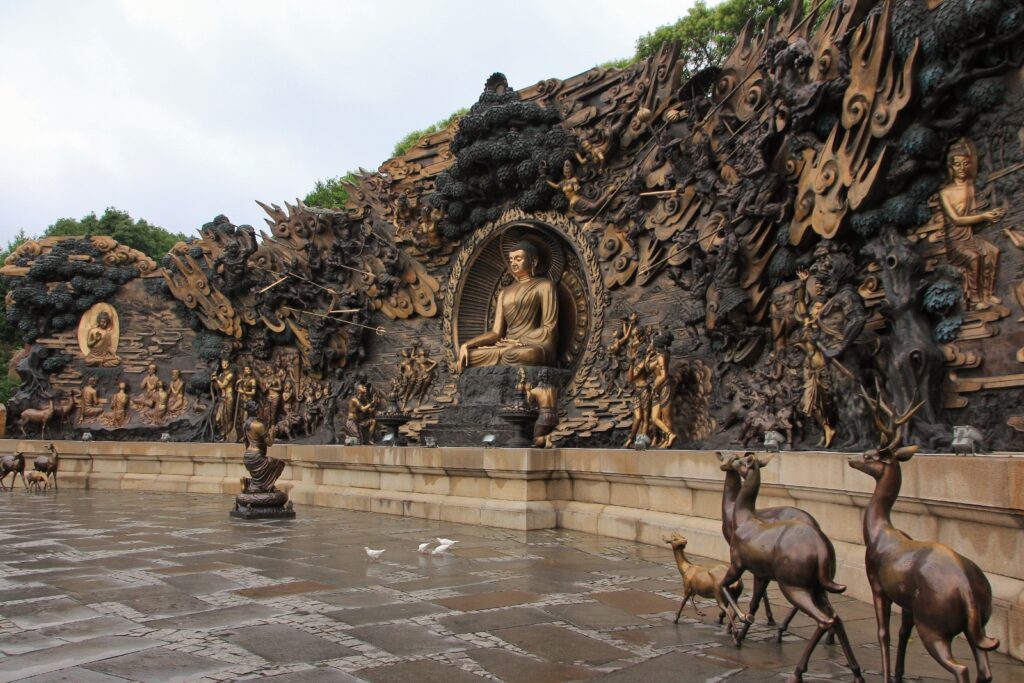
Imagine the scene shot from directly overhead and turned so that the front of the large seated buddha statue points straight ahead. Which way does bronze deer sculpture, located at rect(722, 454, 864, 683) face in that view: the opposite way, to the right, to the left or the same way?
to the right

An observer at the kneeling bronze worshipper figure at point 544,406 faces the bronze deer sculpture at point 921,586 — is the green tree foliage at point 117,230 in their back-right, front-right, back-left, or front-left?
back-right

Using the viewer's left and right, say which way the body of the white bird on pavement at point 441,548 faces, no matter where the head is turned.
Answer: facing to the left of the viewer

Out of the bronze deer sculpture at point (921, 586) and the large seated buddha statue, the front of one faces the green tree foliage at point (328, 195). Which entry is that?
the bronze deer sculpture

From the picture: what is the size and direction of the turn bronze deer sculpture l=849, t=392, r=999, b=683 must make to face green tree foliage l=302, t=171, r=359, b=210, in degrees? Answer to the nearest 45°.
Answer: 0° — it already faces it

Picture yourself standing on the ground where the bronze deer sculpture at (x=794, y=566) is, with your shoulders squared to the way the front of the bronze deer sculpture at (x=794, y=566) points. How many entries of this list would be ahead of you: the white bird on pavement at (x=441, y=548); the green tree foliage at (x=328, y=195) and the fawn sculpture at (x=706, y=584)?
3

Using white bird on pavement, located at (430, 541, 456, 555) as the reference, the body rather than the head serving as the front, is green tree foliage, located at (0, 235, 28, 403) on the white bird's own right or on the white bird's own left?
on the white bird's own right

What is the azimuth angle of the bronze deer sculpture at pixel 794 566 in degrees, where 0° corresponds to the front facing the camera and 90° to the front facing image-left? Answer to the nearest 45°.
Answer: approximately 135°
